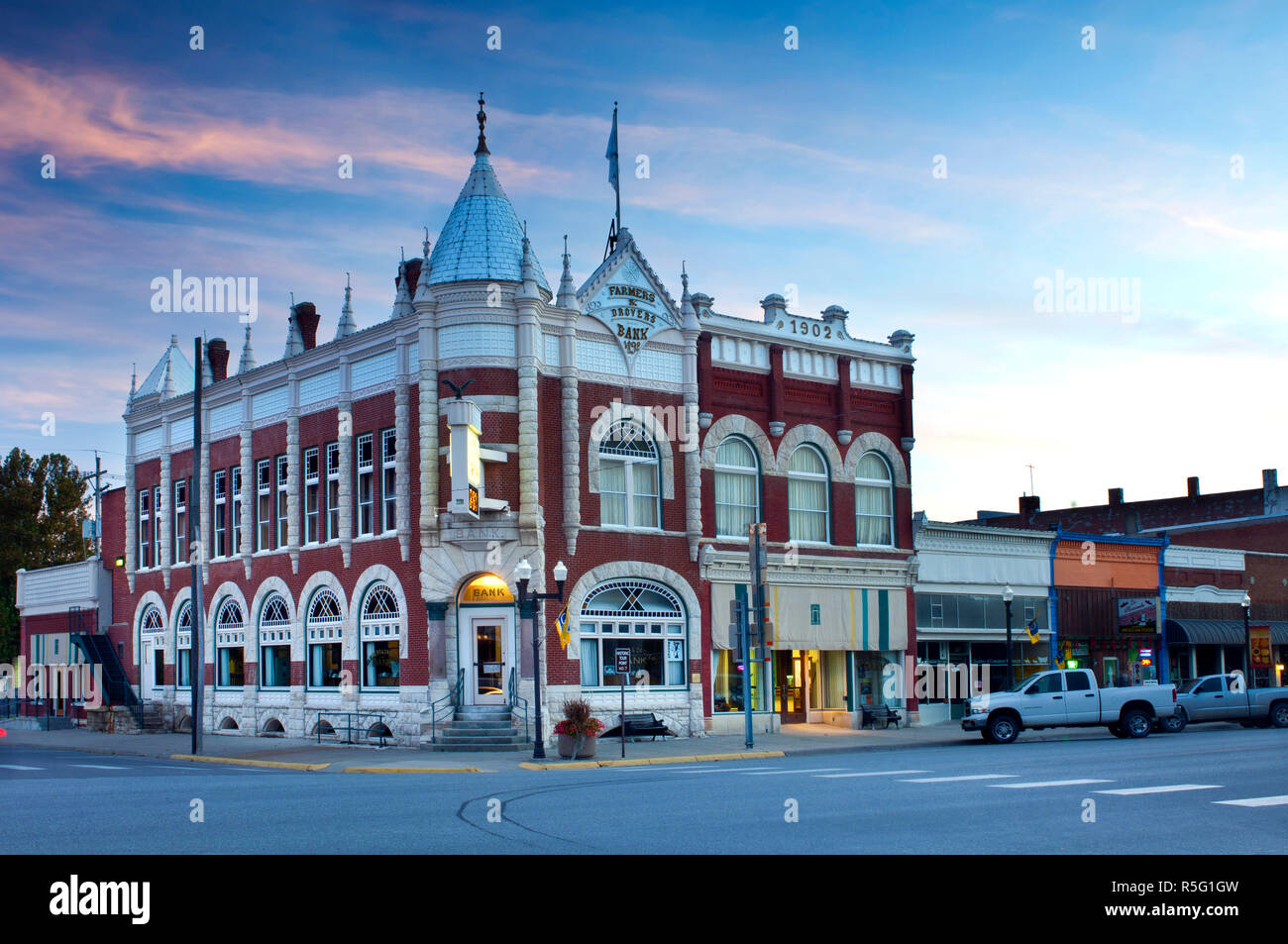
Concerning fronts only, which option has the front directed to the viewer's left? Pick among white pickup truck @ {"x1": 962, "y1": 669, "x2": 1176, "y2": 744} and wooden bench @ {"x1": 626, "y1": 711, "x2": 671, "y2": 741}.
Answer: the white pickup truck

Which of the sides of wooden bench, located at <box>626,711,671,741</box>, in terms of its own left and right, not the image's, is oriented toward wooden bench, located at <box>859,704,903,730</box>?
left

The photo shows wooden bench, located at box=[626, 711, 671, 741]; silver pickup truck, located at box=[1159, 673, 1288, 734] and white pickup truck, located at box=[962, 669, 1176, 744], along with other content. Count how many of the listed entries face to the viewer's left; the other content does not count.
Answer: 2

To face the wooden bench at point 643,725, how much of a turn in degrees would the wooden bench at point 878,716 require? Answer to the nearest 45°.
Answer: approximately 90° to its right

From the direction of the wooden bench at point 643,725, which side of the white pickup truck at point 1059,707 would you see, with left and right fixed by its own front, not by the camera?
front

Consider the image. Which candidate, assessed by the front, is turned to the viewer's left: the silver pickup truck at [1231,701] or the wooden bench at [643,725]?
the silver pickup truck

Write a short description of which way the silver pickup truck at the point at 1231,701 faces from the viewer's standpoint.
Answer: facing to the left of the viewer

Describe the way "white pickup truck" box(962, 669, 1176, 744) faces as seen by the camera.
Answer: facing to the left of the viewer

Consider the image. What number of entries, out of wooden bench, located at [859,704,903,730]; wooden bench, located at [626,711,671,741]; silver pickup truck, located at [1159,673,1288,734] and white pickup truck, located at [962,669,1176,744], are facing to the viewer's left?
2

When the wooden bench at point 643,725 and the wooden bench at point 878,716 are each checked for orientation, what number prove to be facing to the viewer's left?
0

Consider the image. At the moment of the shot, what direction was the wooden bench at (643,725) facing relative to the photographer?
facing the viewer and to the right of the viewer
